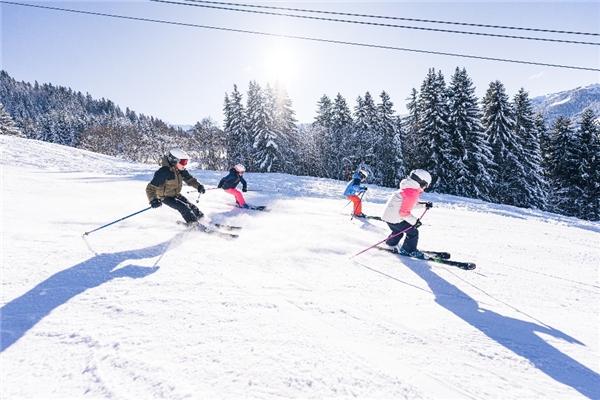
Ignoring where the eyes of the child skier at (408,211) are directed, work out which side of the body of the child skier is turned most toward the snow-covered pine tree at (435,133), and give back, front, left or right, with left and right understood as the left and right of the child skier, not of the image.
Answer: left

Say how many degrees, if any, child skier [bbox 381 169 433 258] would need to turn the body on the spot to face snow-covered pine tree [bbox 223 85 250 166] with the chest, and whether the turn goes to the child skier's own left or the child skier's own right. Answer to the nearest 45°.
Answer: approximately 135° to the child skier's own left

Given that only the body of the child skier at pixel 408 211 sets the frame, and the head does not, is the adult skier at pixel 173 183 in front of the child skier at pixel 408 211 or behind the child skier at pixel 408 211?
behind

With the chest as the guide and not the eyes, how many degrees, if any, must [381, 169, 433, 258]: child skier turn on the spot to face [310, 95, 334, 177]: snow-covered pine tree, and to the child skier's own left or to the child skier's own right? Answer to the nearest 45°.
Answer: approximately 90° to the child skier's own left

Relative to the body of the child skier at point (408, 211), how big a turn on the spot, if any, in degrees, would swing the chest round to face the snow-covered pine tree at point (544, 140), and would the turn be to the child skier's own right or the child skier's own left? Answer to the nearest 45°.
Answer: approximately 90° to the child skier's own left

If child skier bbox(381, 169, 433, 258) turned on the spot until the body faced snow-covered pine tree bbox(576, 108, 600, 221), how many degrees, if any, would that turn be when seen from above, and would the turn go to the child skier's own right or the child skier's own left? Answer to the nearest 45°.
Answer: approximately 45° to the child skier's own left

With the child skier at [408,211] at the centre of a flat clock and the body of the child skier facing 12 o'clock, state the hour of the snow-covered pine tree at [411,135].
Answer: The snow-covered pine tree is roughly at 9 o'clock from the child skier.

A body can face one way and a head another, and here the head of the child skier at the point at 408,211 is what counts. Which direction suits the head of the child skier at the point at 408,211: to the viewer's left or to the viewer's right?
to the viewer's right

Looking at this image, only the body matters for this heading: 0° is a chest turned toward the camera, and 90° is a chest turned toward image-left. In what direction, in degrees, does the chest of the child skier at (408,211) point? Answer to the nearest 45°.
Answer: approximately 270°

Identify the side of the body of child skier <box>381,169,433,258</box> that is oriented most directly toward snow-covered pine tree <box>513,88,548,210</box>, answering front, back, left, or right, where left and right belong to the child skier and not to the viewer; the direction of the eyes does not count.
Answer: left

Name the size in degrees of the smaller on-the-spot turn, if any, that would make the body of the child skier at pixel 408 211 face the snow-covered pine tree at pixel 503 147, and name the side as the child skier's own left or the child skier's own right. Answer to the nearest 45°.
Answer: approximately 90° to the child skier's own left

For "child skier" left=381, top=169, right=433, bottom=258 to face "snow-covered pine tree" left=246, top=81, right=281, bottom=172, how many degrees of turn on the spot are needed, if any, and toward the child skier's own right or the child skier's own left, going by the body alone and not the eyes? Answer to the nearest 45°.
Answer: approximately 135° to the child skier's own left
